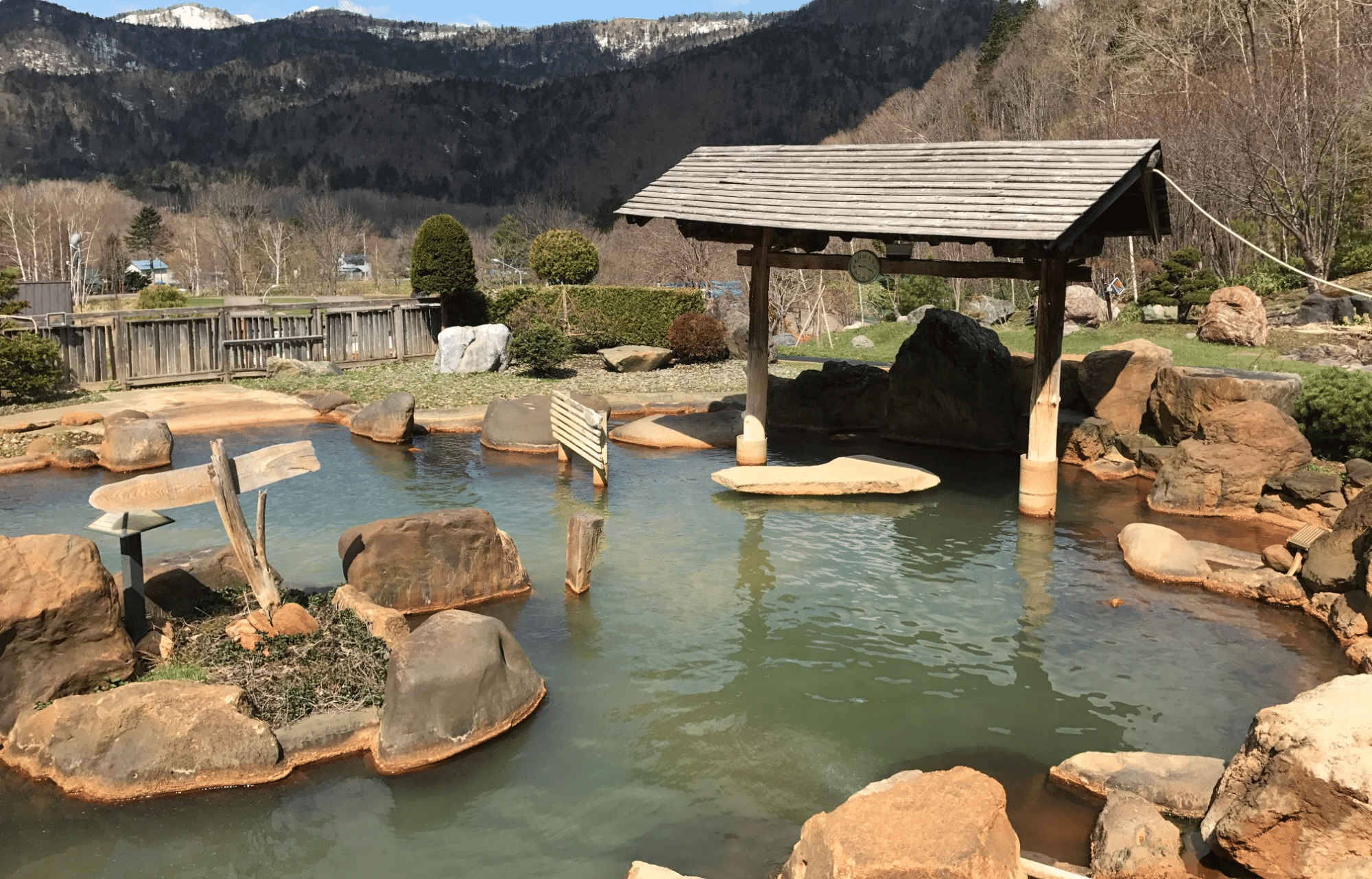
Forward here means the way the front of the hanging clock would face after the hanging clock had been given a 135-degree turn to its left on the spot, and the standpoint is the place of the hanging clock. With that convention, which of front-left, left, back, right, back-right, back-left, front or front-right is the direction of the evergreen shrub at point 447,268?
left

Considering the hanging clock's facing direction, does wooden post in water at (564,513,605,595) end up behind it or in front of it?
in front

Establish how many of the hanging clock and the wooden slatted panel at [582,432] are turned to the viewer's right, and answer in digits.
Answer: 0

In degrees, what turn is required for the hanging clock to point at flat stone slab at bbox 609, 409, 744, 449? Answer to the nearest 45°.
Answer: approximately 135° to its right

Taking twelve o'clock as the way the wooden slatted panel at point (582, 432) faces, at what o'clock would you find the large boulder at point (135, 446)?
The large boulder is roughly at 2 o'clock from the wooden slatted panel.

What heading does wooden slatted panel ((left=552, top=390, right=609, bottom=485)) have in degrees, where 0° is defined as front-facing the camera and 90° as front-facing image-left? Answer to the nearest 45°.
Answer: approximately 45°

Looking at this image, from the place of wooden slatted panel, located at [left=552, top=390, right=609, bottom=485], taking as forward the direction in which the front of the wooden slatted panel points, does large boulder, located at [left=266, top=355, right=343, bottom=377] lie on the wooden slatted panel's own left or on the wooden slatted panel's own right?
on the wooden slatted panel's own right

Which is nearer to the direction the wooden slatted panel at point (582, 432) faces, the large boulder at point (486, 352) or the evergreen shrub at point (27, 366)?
the evergreen shrub

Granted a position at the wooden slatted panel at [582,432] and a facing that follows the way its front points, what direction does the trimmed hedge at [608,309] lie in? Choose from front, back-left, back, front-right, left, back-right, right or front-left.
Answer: back-right

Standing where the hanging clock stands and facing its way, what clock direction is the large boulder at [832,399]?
The large boulder is roughly at 6 o'clock from the hanging clock.
